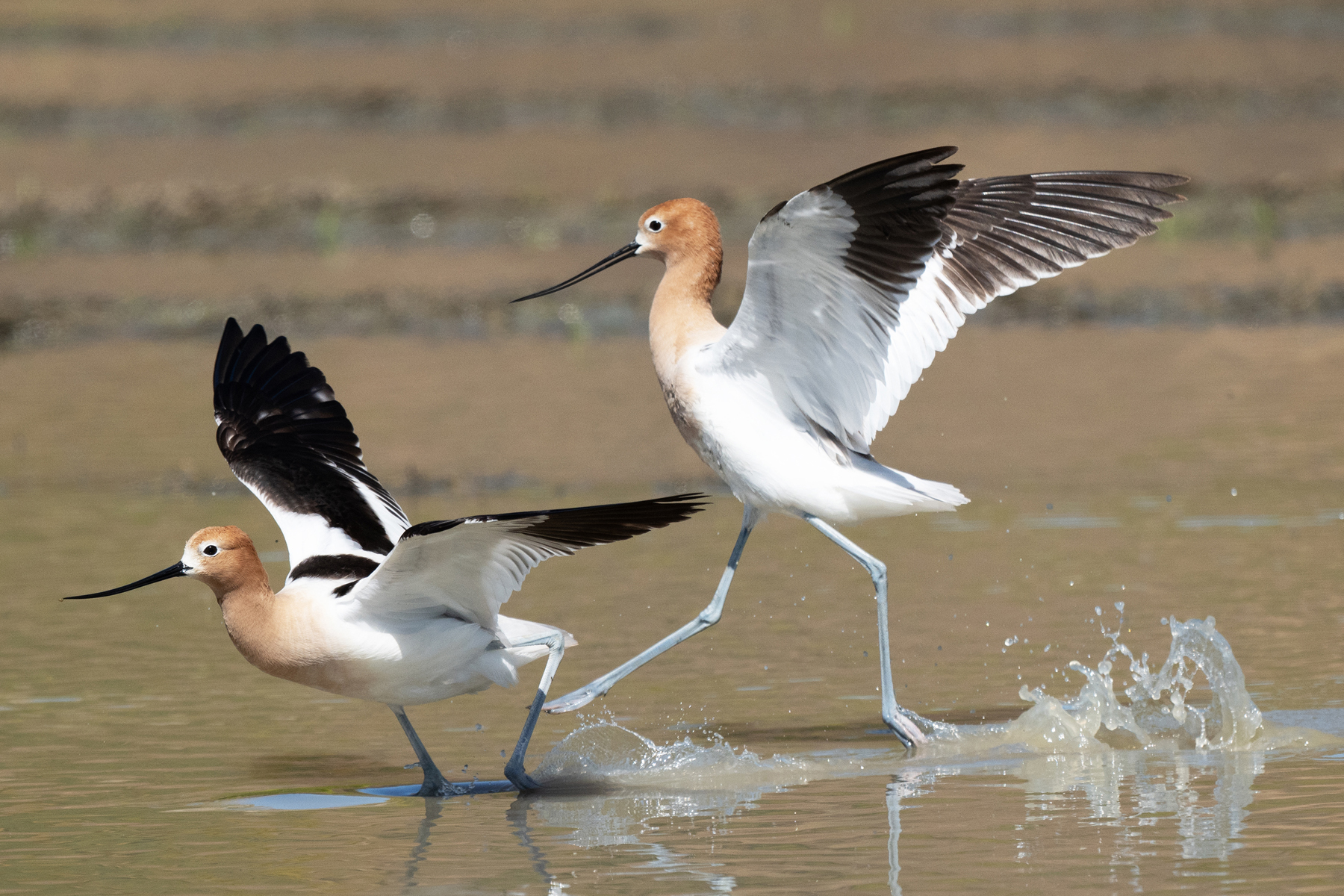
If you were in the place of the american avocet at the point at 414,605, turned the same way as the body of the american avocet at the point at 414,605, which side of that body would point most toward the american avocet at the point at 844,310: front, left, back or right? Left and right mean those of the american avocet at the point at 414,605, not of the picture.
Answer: back

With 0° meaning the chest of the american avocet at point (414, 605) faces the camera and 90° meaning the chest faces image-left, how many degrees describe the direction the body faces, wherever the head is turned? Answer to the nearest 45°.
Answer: approximately 90°

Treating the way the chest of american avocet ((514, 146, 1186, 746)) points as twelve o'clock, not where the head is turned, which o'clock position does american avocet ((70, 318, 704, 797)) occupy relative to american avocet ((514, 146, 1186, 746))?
american avocet ((70, 318, 704, 797)) is roughly at 11 o'clock from american avocet ((514, 146, 1186, 746)).

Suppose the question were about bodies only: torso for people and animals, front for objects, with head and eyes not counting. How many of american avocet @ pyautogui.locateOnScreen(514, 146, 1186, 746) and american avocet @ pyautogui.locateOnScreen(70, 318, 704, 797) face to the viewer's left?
2

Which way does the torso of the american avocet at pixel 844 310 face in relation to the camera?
to the viewer's left
